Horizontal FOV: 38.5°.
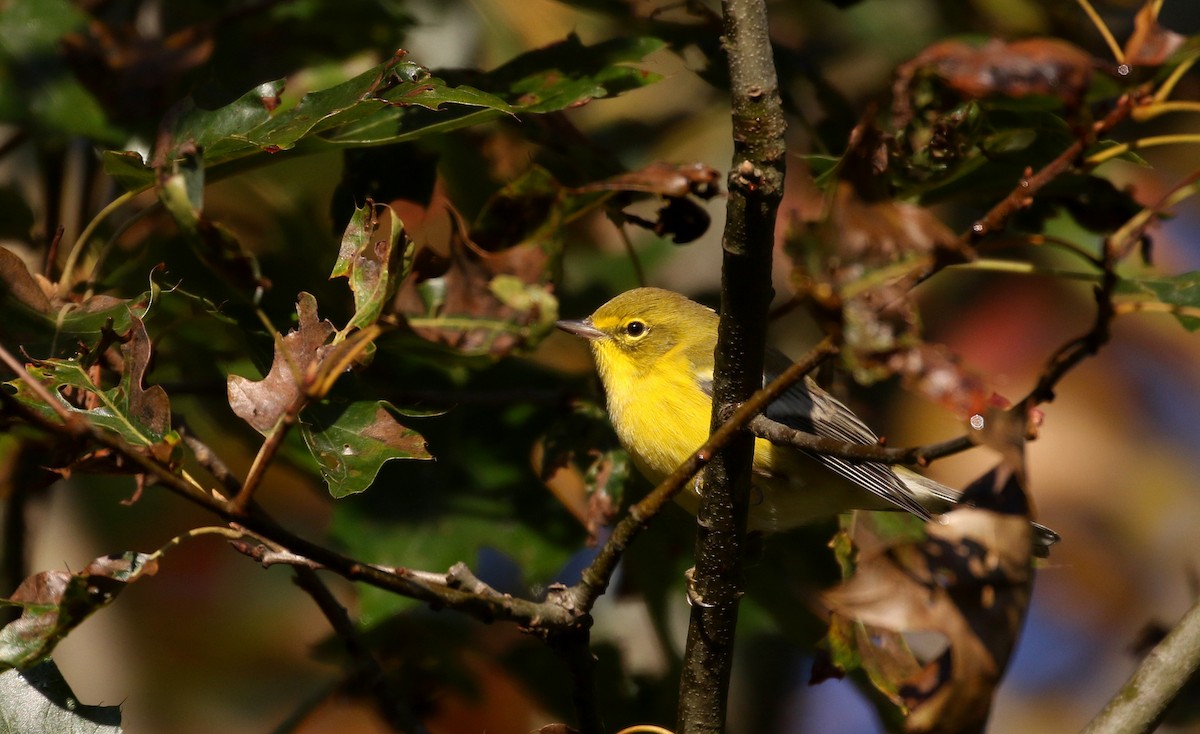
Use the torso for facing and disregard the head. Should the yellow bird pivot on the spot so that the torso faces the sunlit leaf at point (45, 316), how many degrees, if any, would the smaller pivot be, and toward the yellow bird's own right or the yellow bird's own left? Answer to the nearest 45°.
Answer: approximately 45° to the yellow bird's own left

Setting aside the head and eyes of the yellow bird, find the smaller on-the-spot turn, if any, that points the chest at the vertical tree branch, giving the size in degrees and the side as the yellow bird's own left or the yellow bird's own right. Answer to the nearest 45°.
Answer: approximately 90° to the yellow bird's own left

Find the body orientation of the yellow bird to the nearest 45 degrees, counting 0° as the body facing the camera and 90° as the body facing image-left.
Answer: approximately 90°

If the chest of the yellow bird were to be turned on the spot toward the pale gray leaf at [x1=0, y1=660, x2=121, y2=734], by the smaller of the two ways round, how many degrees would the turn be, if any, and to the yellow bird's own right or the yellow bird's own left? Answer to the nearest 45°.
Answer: approximately 45° to the yellow bird's own left

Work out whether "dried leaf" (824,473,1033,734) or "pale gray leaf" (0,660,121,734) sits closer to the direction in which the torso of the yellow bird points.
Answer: the pale gray leaf
